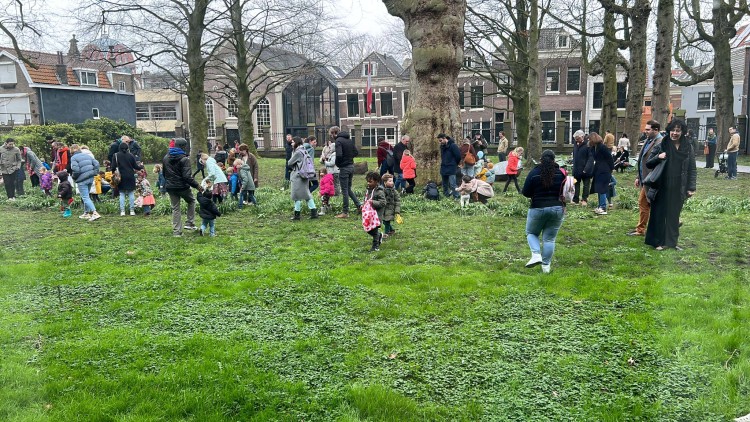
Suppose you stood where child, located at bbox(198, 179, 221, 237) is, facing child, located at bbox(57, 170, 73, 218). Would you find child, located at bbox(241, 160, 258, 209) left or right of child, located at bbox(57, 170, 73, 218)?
right

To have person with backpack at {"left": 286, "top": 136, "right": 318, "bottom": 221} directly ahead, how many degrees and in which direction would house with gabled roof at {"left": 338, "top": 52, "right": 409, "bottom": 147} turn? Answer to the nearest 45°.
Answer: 0° — it already faces them

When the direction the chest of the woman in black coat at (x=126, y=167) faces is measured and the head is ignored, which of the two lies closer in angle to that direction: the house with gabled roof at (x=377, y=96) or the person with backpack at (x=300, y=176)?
the house with gabled roof

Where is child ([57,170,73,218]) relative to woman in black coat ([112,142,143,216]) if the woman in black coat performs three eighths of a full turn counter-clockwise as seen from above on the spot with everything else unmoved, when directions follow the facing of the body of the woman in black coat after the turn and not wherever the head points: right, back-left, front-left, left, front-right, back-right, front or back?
right

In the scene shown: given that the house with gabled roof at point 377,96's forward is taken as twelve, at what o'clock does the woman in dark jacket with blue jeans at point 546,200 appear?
The woman in dark jacket with blue jeans is roughly at 12 o'clock from the house with gabled roof.

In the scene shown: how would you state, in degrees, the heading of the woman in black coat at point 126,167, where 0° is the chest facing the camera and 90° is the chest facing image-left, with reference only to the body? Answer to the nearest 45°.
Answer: approximately 180°

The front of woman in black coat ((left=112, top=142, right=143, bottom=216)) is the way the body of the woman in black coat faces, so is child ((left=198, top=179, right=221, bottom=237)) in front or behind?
behind

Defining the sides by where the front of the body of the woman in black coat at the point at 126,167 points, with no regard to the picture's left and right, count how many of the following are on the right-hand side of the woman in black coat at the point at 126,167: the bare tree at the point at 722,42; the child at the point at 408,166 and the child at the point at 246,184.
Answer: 3

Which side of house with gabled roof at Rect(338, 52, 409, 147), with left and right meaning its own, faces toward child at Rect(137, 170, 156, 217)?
front

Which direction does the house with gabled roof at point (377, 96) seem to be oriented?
toward the camera

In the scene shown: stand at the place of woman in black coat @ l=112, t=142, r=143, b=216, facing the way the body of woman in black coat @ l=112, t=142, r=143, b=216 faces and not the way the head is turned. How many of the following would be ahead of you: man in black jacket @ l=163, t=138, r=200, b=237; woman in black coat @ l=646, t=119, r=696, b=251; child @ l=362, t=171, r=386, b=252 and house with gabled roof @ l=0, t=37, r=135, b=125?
1

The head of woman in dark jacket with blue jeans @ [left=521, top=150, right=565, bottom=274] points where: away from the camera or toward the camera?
away from the camera

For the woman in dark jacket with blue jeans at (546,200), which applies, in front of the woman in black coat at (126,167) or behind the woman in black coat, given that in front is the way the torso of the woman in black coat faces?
behind

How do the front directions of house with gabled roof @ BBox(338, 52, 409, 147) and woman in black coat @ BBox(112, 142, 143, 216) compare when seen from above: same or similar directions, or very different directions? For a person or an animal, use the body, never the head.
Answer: very different directions

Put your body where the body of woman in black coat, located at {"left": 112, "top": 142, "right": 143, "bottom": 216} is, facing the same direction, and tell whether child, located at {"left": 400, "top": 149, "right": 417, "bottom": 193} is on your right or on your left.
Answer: on your right
